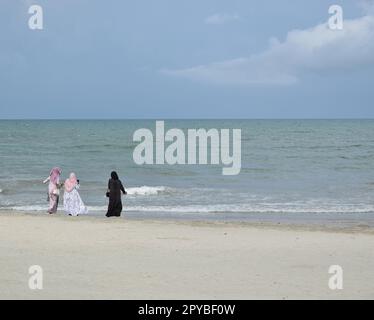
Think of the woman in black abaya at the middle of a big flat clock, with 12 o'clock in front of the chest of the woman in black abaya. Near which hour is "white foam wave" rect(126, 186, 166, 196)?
The white foam wave is roughly at 12 o'clock from the woman in black abaya.

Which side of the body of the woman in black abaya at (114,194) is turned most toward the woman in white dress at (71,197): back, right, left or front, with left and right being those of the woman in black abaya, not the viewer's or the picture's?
left

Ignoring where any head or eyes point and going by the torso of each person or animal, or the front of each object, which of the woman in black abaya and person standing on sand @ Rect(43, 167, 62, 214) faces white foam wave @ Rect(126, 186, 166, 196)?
the woman in black abaya

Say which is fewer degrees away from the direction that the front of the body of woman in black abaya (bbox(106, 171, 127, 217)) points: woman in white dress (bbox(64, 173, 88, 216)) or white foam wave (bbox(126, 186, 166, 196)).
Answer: the white foam wave

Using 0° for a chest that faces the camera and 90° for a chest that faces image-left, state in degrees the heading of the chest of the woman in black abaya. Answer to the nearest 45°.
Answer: approximately 180°

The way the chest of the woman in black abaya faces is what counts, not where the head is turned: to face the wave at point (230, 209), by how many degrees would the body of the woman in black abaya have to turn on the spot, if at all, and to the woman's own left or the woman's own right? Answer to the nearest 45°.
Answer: approximately 45° to the woman's own right
